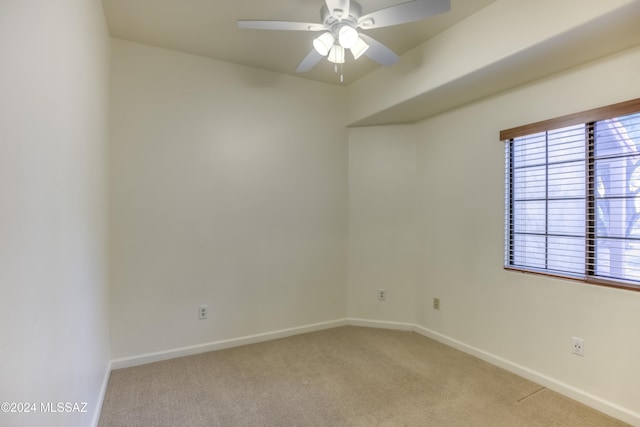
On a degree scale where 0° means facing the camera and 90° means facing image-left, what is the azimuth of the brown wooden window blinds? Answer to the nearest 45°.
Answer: approximately 45°

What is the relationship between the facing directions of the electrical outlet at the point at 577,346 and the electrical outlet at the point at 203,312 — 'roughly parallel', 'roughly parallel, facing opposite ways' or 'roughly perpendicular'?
roughly perpendicular

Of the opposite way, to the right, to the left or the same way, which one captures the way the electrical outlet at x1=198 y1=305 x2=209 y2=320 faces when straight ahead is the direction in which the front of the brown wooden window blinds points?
to the left

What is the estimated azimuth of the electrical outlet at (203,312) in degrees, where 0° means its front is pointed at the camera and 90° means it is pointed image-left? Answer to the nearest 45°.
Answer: approximately 0°

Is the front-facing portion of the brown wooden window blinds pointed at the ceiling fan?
yes

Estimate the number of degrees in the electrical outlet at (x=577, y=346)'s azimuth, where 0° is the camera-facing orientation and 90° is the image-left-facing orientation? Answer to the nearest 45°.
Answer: approximately 45°

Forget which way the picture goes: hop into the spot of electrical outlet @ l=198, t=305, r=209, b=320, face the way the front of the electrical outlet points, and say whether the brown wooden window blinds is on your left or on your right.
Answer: on your left
